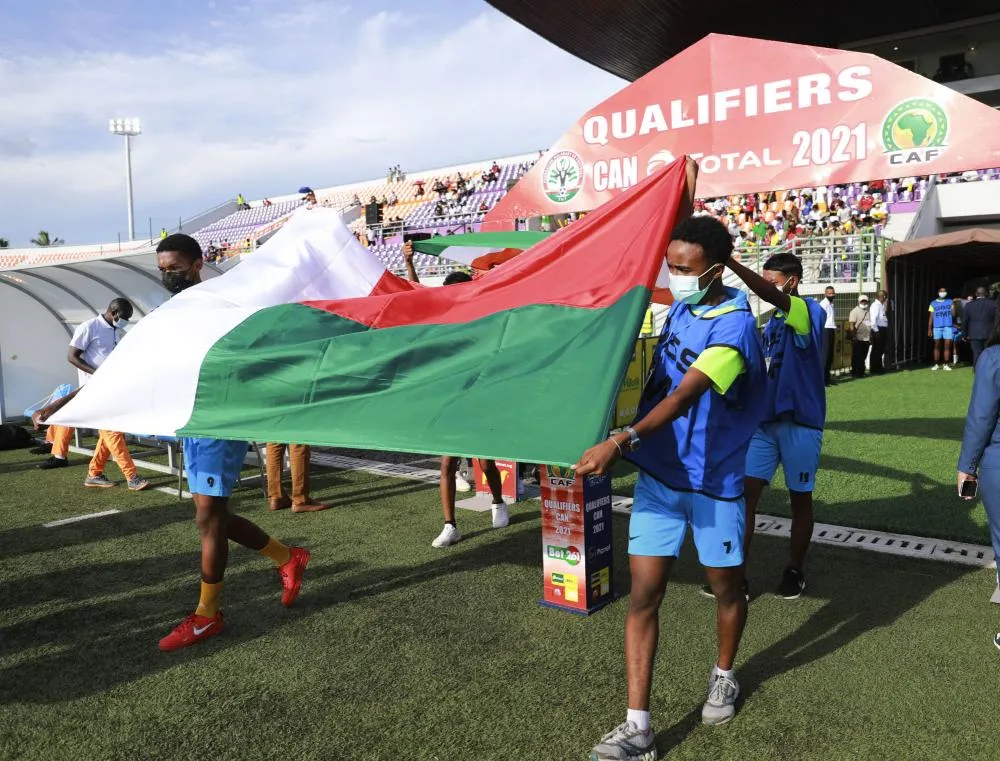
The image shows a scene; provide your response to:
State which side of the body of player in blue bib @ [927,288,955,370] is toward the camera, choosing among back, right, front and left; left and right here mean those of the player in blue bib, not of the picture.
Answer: front

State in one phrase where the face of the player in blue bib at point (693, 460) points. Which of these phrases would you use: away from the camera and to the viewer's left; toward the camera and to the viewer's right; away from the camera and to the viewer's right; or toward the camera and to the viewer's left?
toward the camera and to the viewer's left

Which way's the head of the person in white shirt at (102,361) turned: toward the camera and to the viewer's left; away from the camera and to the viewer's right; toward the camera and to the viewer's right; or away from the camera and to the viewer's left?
toward the camera and to the viewer's right

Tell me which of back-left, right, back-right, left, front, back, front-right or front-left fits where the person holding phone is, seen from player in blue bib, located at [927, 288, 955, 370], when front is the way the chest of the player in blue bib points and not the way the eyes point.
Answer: front

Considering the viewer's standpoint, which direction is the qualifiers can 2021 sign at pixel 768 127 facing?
facing the viewer

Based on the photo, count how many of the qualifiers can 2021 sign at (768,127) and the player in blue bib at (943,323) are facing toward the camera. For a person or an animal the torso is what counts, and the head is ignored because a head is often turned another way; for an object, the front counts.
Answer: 2

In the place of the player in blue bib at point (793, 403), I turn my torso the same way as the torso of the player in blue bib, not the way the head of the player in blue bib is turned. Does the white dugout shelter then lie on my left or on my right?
on my right

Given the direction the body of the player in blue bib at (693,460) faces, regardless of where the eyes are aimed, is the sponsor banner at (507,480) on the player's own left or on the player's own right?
on the player's own right

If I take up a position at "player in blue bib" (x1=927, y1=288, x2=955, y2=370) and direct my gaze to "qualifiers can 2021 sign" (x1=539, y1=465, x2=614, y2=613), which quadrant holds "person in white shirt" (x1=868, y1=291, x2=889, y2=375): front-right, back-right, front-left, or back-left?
front-right

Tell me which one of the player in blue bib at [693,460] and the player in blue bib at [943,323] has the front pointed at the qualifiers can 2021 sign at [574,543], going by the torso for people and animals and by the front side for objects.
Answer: the player in blue bib at [943,323]
